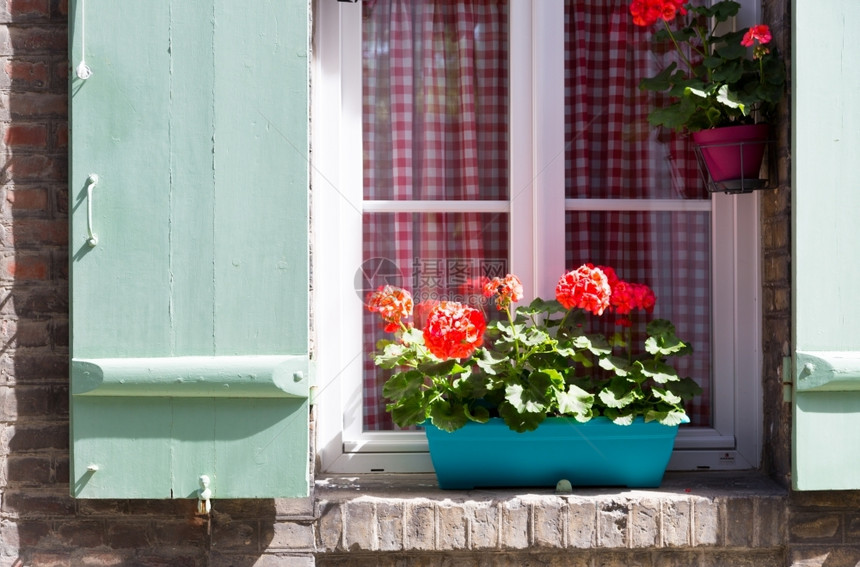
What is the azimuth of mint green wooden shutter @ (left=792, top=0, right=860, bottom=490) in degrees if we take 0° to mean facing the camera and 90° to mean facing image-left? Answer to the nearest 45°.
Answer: approximately 0°

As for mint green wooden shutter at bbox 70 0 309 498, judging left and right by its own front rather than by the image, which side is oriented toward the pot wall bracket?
left

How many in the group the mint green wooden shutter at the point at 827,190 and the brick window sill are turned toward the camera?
2
